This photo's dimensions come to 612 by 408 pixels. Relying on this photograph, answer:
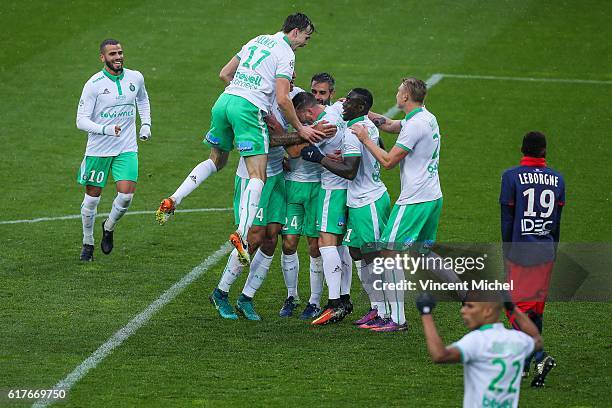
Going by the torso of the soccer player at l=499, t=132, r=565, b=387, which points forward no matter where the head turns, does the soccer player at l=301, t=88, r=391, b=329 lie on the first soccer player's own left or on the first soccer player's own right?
on the first soccer player's own left

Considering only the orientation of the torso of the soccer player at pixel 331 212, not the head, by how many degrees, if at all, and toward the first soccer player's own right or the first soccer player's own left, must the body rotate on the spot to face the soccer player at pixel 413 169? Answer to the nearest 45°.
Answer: approximately 135° to the first soccer player's own left

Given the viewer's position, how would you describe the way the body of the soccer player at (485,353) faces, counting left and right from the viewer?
facing away from the viewer and to the left of the viewer

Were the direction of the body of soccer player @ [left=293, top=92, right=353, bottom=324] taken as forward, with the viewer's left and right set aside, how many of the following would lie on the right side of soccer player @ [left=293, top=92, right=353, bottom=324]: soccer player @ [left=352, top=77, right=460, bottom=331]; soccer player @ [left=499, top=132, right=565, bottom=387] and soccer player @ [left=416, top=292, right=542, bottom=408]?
0

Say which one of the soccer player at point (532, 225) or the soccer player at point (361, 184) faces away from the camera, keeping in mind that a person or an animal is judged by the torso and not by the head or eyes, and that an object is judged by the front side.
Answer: the soccer player at point (532, 225)

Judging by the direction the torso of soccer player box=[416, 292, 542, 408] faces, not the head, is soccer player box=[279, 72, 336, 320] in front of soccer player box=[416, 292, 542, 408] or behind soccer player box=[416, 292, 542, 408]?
in front

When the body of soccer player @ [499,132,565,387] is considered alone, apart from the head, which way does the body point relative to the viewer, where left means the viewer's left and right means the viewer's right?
facing away from the viewer

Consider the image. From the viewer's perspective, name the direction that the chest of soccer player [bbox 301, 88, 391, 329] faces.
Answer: to the viewer's left

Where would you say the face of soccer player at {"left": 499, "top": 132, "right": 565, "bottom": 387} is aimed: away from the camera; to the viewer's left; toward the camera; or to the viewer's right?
away from the camera

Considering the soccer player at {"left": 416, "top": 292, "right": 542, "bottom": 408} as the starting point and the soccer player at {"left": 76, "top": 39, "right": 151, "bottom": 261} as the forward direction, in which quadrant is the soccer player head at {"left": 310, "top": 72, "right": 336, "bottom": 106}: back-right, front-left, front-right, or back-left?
front-right

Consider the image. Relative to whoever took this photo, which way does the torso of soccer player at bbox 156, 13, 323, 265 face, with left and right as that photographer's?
facing away from the viewer and to the right of the viewer

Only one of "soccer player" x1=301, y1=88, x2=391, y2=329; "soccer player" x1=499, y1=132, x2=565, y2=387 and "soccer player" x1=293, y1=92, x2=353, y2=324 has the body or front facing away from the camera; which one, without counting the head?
"soccer player" x1=499, y1=132, x2=565, y2=387
